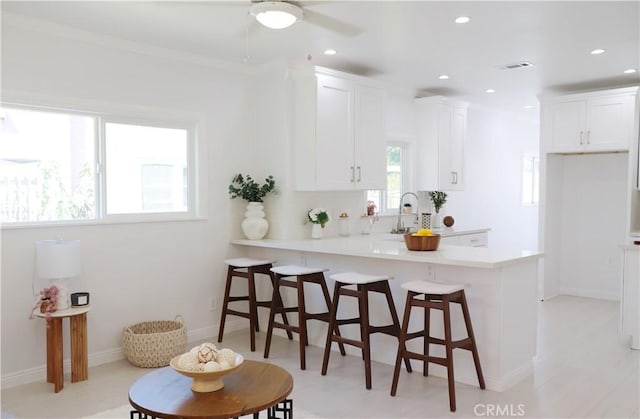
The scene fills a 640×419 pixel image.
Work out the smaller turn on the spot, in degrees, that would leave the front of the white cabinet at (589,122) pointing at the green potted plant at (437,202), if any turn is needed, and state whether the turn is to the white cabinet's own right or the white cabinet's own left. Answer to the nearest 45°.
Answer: approximately 45° to the white cabinet's own right

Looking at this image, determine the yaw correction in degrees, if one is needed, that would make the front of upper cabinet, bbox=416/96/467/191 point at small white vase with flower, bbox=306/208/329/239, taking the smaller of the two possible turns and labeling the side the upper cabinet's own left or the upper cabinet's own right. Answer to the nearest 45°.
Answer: approximately 90° to the upper cabinet's own right

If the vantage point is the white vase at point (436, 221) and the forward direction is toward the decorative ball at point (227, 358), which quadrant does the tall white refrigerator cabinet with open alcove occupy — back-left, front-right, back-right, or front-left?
back-left
